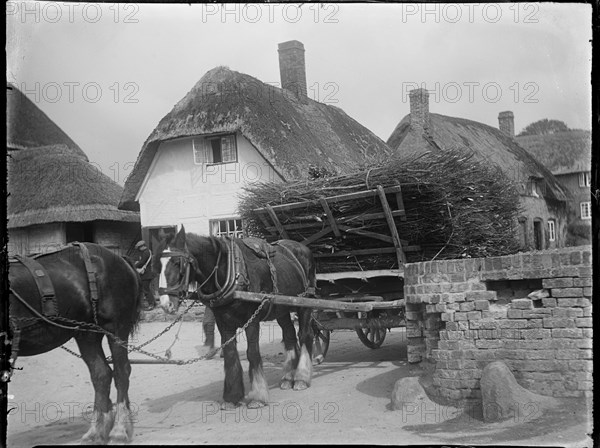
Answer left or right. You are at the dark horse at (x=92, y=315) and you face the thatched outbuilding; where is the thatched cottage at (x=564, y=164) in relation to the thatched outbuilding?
right

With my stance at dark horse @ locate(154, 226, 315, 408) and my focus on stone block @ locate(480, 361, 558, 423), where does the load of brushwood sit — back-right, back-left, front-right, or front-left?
front-left

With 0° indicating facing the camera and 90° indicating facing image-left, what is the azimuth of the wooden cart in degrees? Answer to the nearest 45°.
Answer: approximately 45°

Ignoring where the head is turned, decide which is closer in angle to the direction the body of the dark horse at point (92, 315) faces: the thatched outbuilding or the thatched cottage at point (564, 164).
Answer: the thatched outbuilding

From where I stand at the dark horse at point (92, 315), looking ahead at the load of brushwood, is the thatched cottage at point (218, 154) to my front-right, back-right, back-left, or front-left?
front-left

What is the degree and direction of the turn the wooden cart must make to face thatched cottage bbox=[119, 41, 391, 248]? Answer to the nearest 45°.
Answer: approximately 135° to its right

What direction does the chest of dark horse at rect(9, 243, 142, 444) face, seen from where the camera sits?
to the viewer's left

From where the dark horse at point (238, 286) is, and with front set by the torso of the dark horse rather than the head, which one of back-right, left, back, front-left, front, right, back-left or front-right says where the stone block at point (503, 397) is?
left

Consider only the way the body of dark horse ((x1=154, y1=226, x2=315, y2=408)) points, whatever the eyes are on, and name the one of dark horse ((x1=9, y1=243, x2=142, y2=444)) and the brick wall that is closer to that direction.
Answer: the dark horse

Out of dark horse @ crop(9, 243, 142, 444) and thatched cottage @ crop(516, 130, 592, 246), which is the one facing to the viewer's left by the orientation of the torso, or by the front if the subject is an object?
the dark horse

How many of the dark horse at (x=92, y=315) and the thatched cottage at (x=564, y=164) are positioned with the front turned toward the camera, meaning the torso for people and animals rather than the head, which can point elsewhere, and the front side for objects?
1

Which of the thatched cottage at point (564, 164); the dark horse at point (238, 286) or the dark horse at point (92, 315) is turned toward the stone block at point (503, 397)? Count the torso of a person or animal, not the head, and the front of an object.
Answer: the thatched cottage

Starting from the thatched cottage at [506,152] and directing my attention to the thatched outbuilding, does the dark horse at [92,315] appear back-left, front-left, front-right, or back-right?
front-left
